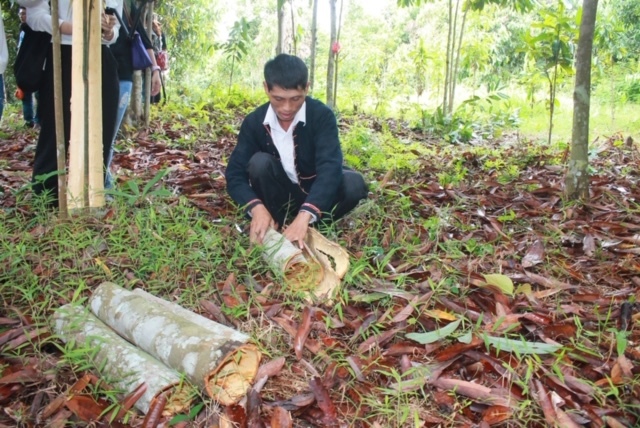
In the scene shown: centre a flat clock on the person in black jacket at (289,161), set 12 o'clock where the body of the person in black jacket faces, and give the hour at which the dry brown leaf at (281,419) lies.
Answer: The dry brown leaf is roughly at 12 o'clock from the person in black jacket.

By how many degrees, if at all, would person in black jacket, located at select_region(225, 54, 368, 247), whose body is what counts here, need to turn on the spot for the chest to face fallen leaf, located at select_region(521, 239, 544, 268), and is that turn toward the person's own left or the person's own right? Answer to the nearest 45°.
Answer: approximately 90° to the person's own left

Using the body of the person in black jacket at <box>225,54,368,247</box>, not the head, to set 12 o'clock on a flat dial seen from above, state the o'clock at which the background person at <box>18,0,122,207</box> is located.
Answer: The background person is roughly at 3 o'clock from the person in black jacket.
